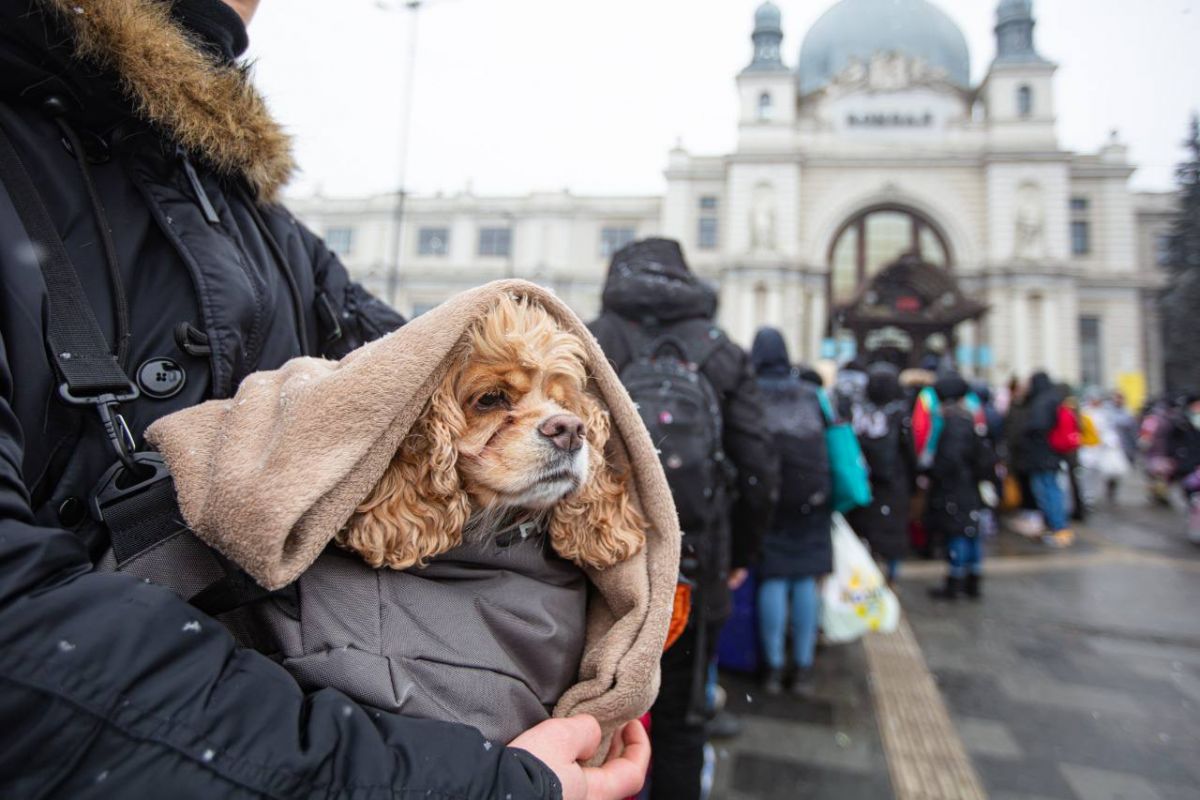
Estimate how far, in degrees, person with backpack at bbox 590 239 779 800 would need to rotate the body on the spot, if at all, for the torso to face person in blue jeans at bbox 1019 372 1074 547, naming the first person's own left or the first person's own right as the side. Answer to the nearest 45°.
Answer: approximately 45° to the first person's own right

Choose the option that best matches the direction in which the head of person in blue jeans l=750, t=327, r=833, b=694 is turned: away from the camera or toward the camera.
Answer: away from the camera

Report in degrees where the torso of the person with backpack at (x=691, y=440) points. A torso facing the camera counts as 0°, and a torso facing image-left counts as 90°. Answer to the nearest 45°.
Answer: approximately 180°

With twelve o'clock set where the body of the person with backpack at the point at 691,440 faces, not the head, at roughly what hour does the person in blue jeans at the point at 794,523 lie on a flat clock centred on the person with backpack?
The person in blue jeans is roughly at 1 o'clock from the person with backpack.

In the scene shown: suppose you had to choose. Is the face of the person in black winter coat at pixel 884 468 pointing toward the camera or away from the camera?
away from the camera

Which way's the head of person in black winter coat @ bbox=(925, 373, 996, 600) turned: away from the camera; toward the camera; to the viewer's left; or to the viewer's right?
away from the camera

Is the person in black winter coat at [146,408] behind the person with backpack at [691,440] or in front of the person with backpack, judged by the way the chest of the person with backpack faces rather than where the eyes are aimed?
behind

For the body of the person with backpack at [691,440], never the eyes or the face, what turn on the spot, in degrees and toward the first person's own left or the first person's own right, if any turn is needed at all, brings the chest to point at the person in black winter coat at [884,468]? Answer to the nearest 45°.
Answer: approximately 45° to the first person's own right
